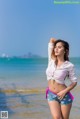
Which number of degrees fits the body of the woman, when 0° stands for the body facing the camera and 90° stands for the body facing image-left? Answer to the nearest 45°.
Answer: approximately 45°
